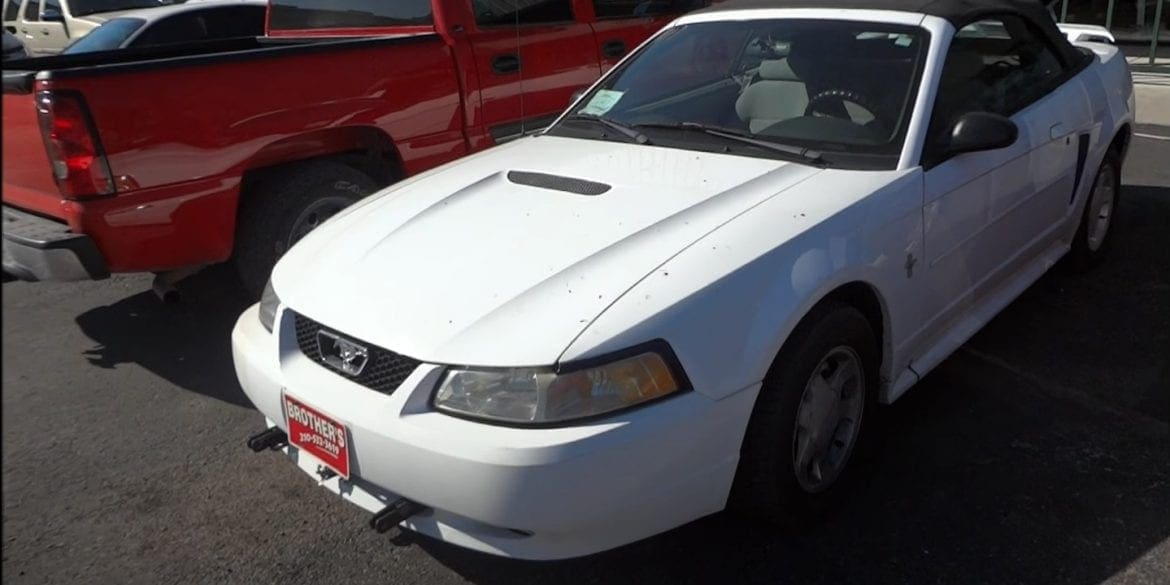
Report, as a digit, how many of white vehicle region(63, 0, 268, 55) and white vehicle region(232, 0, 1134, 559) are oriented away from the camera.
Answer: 0

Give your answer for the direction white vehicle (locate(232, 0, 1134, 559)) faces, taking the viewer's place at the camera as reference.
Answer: facing the viewer and to the left of the viewer

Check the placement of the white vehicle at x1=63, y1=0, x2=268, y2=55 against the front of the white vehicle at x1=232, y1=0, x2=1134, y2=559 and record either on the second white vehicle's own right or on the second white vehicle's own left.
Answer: on the second white vehicle's own right

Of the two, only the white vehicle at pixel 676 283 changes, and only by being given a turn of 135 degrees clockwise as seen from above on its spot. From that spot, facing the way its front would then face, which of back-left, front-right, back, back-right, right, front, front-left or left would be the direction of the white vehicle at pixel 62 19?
front-left

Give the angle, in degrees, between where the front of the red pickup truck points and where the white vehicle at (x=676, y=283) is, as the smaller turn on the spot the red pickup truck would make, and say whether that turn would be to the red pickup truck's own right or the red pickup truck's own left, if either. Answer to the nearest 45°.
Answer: approximately 90° to the red pickup truck's own right

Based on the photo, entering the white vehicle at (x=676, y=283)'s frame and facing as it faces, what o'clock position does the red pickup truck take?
The red pickup truck is roughly at 3 o'clock from the white vehicle.

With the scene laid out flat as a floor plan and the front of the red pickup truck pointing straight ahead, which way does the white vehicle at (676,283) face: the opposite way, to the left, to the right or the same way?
the opposite way

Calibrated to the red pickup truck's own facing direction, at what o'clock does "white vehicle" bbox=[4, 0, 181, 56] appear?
The white vehicle is roughly at 10 o'clock from the red pickup truck.

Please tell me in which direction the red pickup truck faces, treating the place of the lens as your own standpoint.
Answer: facing away from the viewer and to the right of the viewer
